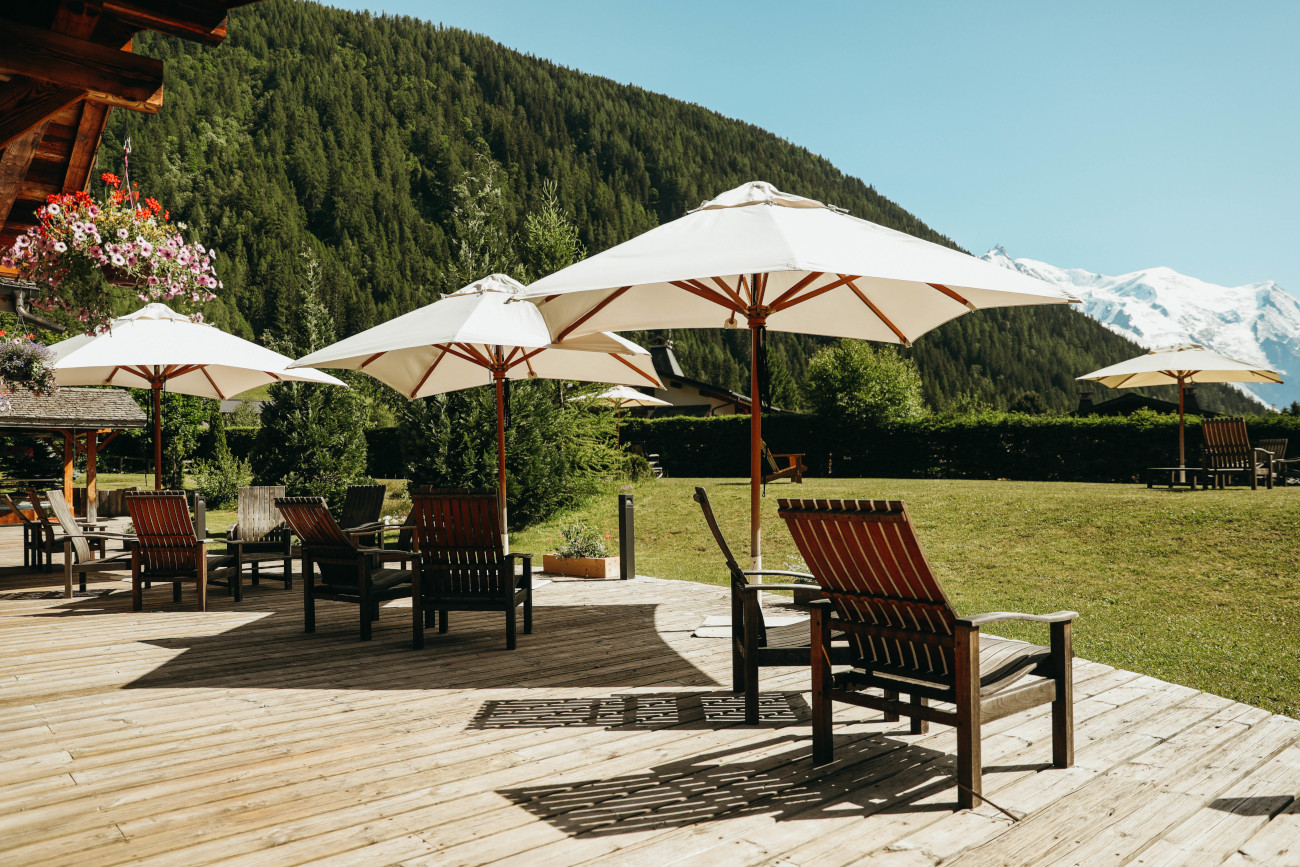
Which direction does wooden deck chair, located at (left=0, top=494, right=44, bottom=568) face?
to the viewer's right

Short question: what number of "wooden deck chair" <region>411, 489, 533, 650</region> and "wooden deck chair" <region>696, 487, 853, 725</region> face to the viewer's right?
1

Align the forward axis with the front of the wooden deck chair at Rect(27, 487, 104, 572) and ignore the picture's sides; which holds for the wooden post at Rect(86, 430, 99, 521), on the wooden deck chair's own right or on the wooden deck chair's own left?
on the wooden deck chair's own left

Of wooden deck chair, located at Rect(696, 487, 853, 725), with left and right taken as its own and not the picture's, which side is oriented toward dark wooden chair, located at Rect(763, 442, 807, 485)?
left

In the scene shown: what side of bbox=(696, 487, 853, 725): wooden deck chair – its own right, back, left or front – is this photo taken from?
right

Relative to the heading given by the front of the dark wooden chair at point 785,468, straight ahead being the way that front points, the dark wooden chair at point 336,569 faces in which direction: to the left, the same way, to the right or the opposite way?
to the left

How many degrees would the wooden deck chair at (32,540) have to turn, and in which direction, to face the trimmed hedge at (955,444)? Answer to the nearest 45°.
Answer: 0° — it already faces it
